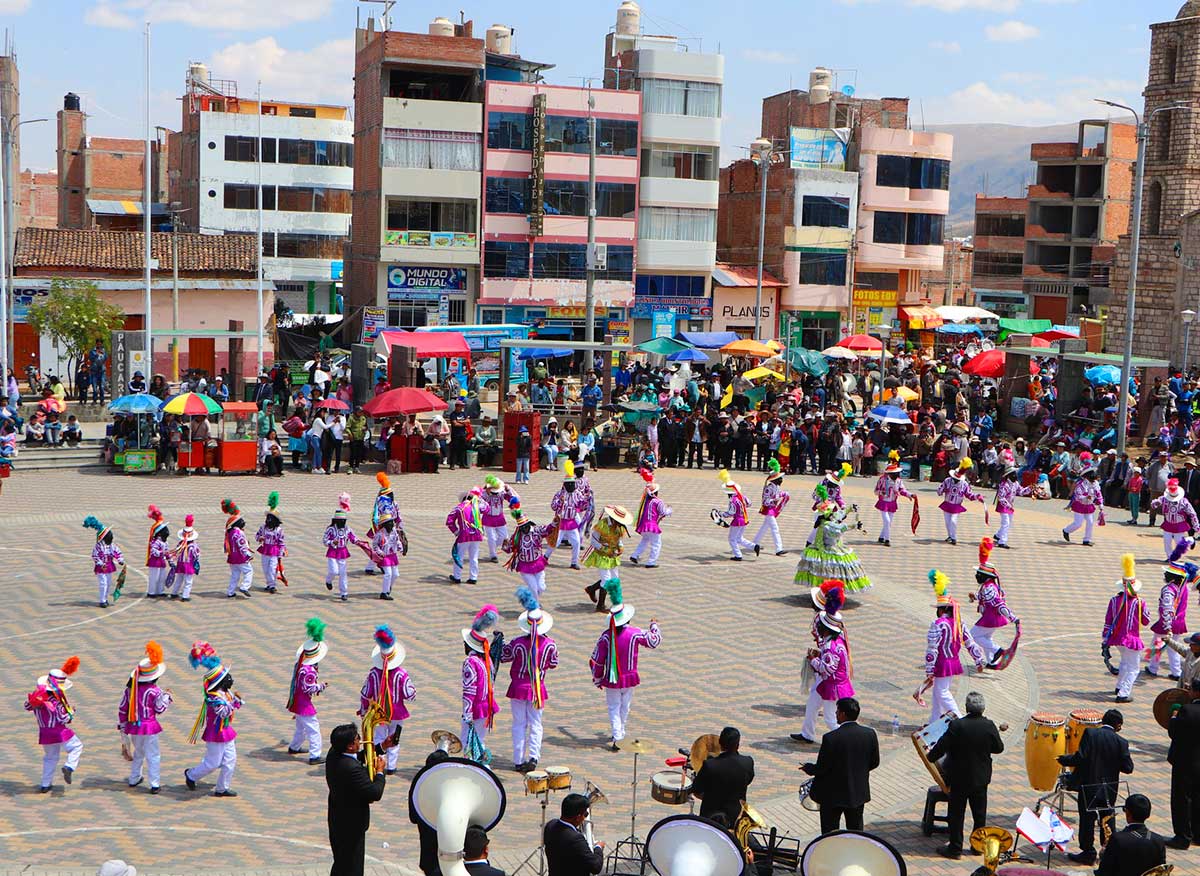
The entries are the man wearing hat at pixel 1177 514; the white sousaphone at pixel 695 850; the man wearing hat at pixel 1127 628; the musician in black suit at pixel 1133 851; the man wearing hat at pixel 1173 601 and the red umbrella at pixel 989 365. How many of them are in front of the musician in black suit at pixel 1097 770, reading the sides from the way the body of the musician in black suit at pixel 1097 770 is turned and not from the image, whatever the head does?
4

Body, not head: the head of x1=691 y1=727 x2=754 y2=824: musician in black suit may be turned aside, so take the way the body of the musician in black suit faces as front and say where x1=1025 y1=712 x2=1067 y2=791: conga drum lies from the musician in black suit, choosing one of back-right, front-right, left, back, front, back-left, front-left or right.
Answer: front-right

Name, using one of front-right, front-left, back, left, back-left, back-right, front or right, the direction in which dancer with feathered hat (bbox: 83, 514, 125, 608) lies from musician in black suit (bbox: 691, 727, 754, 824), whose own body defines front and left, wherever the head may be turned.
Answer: front-left

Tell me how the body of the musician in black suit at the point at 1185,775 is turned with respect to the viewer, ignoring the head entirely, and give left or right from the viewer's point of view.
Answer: facing away from the viewer and to the left of the viewer

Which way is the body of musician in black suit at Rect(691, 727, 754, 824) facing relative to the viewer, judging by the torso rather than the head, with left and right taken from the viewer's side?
facing away from the viewer

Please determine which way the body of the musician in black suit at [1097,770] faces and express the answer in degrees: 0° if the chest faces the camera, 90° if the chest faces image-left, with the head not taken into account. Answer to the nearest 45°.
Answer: approximately 180°

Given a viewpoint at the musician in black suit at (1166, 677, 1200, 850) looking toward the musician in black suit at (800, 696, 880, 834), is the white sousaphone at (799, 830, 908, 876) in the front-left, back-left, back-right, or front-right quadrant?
front-left
